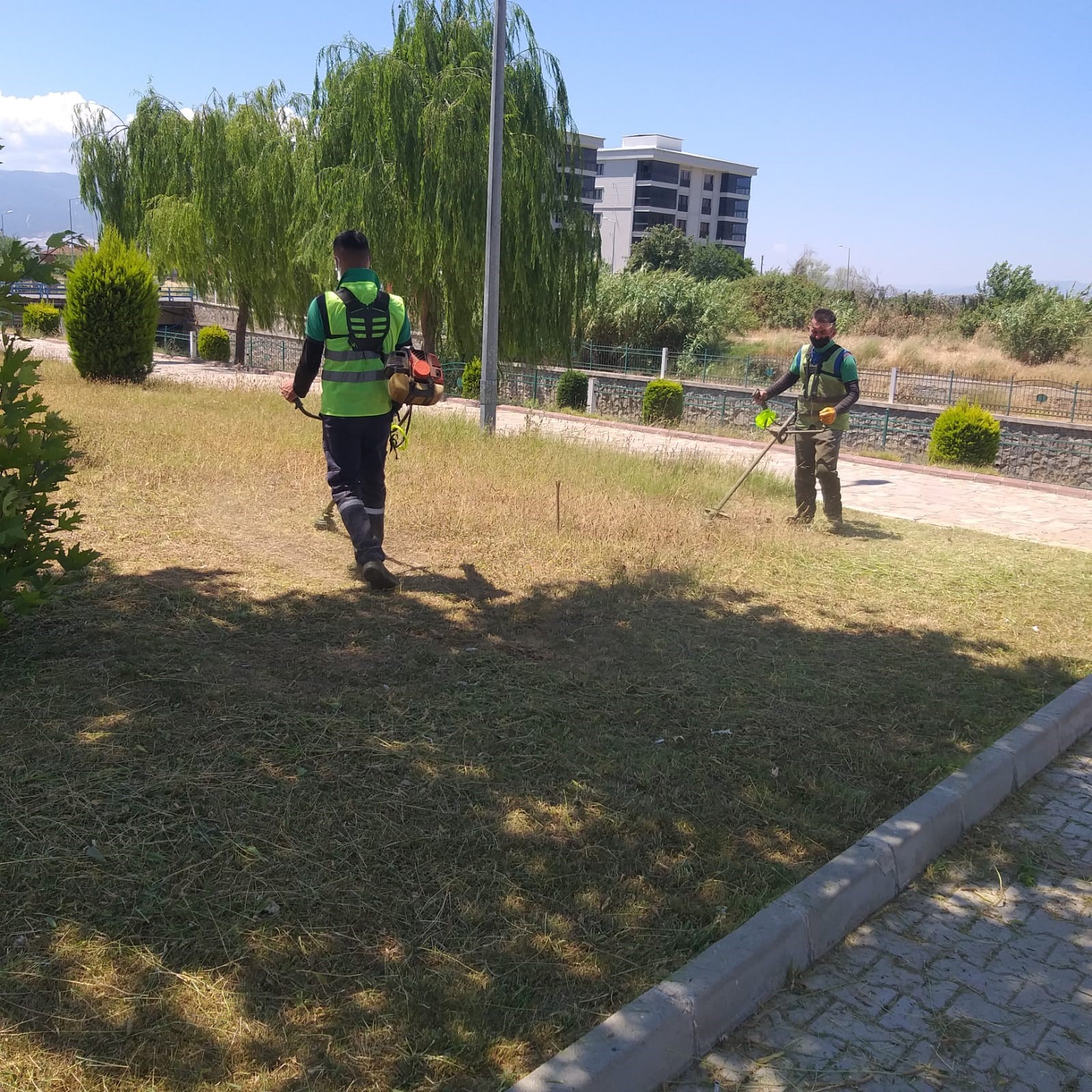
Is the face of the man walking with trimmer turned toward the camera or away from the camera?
away from the camera

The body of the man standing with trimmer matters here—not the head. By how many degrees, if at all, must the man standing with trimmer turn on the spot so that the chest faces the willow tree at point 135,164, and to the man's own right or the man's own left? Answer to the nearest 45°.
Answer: approximately 90° to the man's own right

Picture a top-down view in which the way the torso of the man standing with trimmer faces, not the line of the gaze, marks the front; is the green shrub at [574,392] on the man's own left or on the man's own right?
on the man's own right

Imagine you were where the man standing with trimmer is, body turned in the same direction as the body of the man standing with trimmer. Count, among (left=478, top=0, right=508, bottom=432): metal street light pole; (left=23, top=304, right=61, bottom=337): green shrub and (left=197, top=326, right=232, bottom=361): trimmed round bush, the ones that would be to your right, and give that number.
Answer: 3

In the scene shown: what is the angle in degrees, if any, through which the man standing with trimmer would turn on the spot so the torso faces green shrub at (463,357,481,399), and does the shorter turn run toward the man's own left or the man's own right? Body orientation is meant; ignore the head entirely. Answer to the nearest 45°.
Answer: approximately 90° to the man's own right

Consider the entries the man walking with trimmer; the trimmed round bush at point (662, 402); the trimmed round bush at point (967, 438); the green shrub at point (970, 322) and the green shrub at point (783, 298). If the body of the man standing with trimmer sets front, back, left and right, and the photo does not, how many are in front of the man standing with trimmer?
1

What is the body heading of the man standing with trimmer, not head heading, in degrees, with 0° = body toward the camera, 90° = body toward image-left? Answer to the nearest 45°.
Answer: approximately 45°

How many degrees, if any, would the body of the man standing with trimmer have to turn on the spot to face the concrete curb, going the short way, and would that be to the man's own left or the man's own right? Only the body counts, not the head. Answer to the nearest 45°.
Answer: approximately 45° to the man's own left

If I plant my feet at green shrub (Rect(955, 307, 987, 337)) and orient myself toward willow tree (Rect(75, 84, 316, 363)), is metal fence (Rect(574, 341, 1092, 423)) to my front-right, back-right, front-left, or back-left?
front-left

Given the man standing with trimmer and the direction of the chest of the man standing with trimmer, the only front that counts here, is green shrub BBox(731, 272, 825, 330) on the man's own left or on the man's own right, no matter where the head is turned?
on the man's own right

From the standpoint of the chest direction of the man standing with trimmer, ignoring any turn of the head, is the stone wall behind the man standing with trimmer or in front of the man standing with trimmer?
behind

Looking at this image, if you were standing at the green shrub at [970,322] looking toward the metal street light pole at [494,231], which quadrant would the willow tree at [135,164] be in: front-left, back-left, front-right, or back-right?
front-right

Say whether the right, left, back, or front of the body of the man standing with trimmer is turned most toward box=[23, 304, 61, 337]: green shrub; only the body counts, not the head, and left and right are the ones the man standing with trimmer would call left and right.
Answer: right

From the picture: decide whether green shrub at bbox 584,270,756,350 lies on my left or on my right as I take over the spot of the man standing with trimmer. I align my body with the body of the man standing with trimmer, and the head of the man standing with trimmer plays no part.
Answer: on my right
